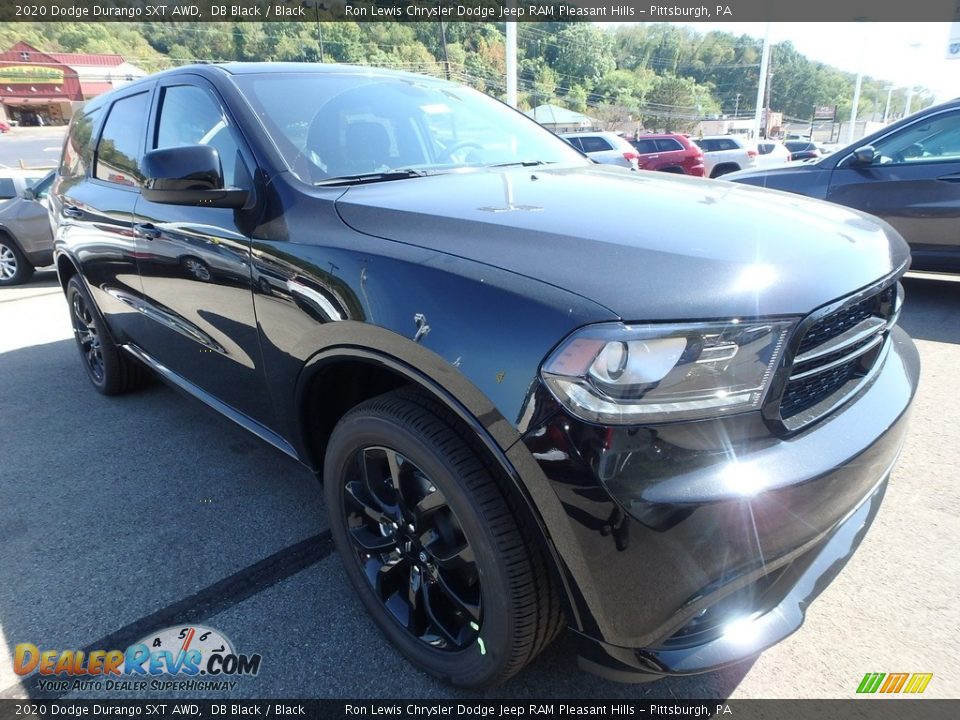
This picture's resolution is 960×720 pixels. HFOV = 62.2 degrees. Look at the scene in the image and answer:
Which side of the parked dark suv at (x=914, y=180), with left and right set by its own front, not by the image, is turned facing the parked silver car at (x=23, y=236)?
front

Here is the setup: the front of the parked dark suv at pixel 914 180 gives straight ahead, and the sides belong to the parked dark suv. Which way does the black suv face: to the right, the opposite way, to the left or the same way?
the opposite way

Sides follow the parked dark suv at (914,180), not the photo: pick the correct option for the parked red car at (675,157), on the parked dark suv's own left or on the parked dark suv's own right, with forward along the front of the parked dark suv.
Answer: on the parked dark suv's own right

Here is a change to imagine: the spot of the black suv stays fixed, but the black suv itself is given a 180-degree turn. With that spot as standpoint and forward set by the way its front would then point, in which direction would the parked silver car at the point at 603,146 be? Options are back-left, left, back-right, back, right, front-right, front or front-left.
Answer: front-right

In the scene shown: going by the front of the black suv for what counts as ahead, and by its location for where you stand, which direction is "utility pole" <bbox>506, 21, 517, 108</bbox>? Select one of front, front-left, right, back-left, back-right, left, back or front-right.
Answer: back-left

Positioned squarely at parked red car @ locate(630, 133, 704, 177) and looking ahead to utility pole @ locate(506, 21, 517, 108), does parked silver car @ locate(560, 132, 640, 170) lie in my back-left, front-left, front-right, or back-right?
front-left

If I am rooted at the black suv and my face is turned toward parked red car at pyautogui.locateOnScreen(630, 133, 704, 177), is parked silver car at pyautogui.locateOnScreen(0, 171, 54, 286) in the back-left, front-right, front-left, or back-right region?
front-left

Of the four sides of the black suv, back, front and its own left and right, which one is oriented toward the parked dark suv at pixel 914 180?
left

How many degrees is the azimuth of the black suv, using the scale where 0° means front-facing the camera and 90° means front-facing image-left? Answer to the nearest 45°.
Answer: approximately 315°

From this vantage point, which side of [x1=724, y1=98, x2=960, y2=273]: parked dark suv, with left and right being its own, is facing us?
left

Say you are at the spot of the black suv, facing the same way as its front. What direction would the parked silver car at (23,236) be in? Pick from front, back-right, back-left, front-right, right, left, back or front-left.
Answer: back

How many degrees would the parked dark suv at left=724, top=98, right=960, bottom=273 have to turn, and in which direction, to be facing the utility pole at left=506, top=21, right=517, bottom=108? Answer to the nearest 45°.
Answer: approximately 45° to its right
